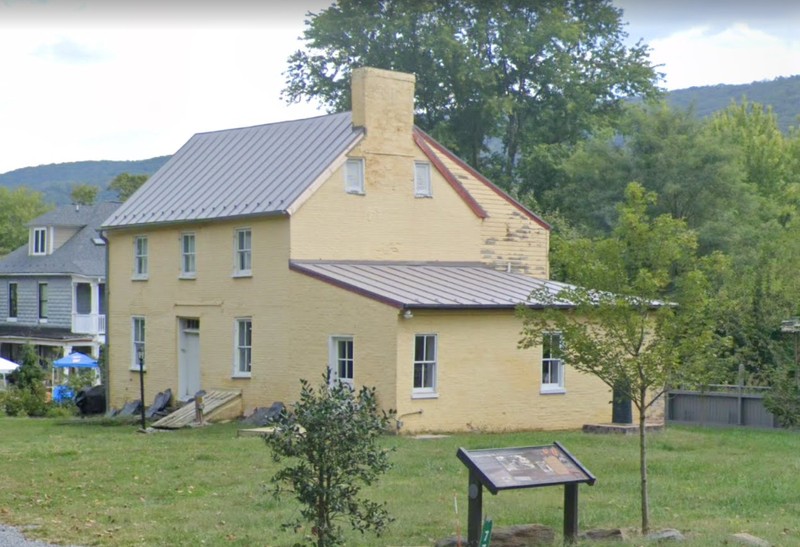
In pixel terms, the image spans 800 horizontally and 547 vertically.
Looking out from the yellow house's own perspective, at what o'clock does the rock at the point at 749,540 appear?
The rock is roughly at 10 o'clock from the yellow house.

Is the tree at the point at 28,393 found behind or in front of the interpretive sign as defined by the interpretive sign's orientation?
behind

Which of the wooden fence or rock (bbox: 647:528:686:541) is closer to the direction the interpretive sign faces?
the rock

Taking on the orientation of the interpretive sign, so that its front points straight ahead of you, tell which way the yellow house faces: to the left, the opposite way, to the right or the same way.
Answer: to the right

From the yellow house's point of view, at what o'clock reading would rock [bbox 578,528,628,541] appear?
The rock is roughly at 10 o'clock from the yellow house.

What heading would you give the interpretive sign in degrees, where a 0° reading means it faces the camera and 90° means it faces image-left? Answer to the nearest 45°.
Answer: approximately 315°

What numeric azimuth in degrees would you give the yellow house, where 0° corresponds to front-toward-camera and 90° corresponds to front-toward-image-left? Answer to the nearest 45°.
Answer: approximately 45°

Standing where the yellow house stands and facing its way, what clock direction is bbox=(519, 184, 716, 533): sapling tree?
The sapling tree is roughly at 10 o'clock from the yellow house.

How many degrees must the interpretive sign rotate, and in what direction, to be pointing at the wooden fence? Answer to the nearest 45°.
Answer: approximately 135° to its left
